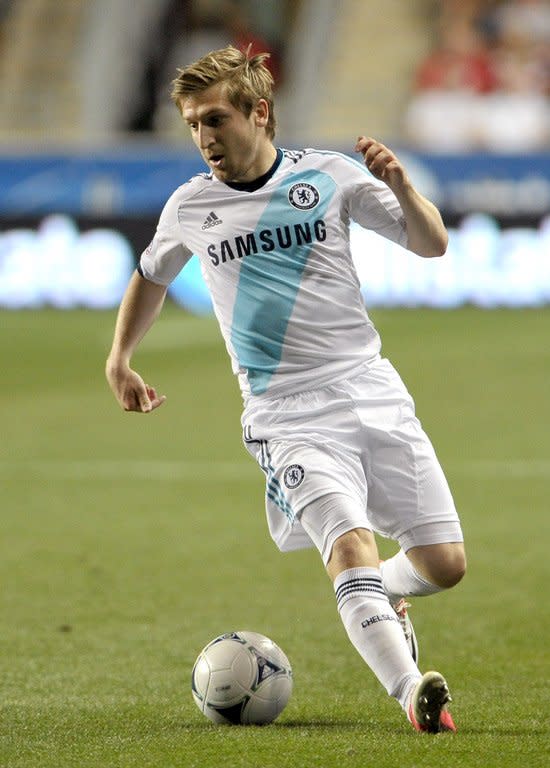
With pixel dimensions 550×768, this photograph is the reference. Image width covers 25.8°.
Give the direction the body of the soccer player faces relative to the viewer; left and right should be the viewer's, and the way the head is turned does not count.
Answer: facing the viewer

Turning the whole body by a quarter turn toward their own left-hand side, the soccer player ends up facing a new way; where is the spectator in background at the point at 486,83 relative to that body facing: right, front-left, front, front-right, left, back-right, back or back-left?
left

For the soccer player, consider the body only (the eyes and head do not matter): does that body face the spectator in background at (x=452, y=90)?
no

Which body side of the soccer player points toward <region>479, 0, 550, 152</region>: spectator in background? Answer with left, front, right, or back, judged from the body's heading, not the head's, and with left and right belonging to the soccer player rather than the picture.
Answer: back

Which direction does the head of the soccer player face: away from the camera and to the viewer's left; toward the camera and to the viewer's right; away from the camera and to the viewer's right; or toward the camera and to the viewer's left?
toward the camera and to the viewer's left
